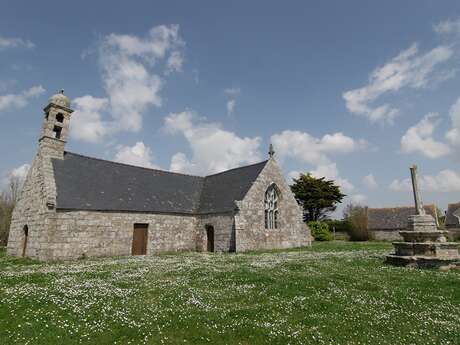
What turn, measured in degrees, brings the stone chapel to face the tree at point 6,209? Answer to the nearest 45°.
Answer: approximately 90° to its right

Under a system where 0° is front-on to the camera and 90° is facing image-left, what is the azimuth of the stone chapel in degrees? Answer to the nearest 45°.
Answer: approximately 45°

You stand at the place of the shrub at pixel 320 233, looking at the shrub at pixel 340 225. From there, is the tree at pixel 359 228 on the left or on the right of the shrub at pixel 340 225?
right

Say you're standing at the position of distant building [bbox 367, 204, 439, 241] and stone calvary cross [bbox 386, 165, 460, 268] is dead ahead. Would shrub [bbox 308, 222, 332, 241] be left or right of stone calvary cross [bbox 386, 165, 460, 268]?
right

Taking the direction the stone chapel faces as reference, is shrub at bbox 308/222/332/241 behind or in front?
behind

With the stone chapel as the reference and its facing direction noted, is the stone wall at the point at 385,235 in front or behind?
behind

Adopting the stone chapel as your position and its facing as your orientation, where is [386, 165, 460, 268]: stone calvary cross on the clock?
The stone calvary cross is roughly at 9 o'clock from the stone chapel.
